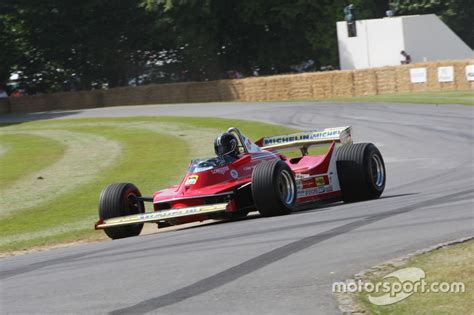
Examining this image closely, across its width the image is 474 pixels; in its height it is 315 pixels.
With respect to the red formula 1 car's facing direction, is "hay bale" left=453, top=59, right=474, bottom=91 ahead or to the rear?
to the rear

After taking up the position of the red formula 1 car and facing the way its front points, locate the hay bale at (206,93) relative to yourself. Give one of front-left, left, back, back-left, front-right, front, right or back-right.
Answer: back-right

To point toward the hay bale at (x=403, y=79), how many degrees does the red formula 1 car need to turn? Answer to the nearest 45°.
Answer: approximately 135° to its right

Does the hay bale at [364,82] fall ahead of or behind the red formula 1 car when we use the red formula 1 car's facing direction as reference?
behind

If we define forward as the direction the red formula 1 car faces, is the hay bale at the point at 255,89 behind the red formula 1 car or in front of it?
behind

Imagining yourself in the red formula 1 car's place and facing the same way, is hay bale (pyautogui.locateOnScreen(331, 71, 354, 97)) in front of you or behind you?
behind

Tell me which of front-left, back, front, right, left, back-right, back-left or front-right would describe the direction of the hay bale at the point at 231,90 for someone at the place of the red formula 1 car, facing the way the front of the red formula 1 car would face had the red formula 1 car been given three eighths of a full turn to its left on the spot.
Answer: left

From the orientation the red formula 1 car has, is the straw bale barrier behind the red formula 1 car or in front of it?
behind

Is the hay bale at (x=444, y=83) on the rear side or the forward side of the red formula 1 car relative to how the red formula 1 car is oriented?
on the rear side

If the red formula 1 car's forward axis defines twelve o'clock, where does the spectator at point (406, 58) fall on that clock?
The spectator is roughly at 5 o'clock from the red formula 1 car.

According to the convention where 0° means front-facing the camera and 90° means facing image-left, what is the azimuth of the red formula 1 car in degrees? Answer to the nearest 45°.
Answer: approximately 45°
